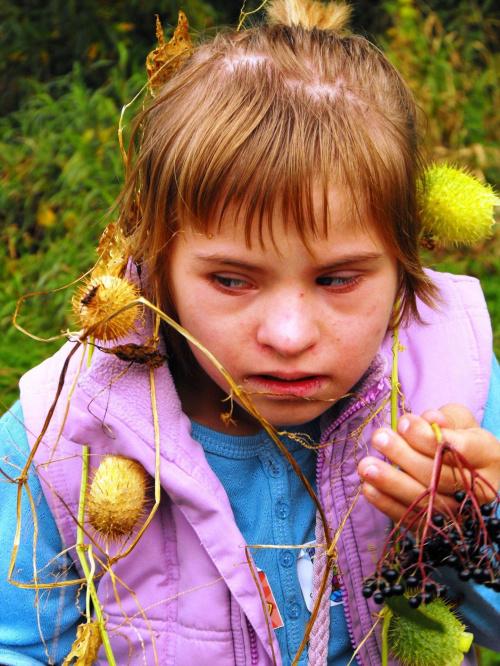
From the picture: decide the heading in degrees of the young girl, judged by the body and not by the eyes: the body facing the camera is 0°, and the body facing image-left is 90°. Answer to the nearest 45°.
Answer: approximately 0°
